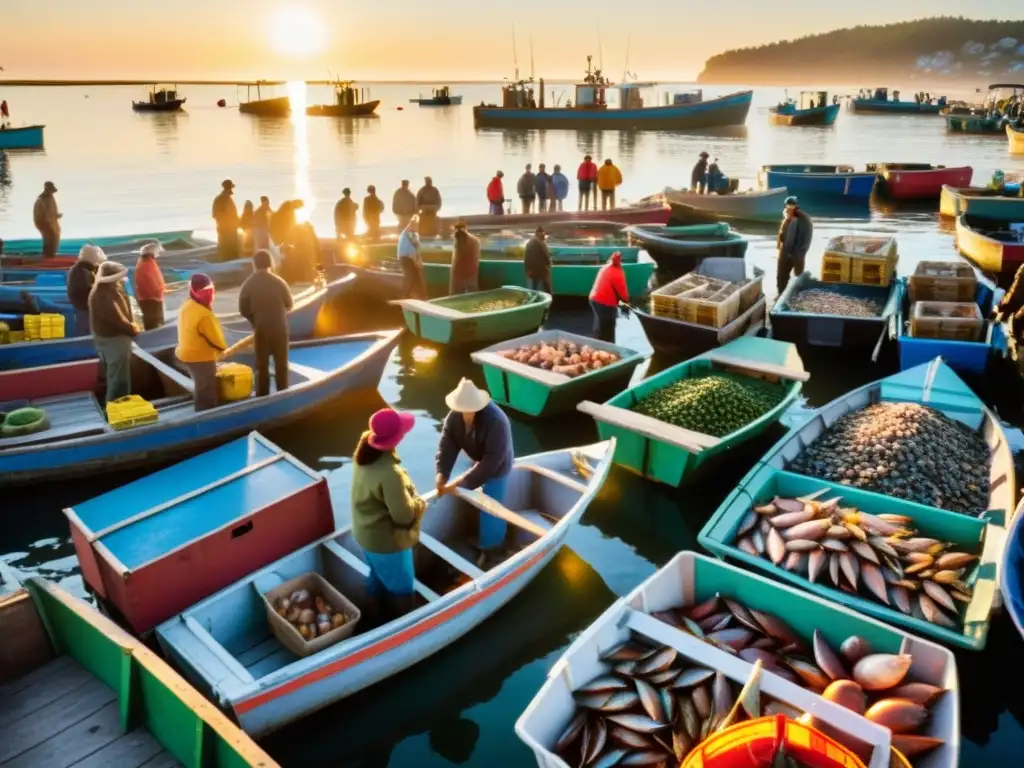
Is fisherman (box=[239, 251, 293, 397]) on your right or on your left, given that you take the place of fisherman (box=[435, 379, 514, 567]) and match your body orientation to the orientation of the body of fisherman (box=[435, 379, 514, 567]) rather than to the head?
on your right

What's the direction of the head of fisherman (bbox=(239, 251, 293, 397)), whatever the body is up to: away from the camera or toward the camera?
away from the camera

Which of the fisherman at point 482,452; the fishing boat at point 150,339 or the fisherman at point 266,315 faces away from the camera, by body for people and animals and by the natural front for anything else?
the fisherman at point 266,315

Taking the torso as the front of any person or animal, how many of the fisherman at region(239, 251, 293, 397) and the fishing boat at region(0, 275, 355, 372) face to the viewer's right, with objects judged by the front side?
1

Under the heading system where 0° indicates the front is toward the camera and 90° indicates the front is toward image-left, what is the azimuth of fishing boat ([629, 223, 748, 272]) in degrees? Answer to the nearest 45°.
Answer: approximately 90°

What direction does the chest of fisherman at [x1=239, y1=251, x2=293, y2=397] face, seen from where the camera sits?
away from the camera

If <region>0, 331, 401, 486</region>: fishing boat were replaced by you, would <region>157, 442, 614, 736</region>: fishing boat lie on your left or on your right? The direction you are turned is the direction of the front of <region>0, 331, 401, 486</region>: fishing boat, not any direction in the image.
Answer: on your right

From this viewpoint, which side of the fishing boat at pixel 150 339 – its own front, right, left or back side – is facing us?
right

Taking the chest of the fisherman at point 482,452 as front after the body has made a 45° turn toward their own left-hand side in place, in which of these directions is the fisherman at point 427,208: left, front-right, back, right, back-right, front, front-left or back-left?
back

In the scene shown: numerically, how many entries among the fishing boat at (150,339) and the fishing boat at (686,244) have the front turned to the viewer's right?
1
